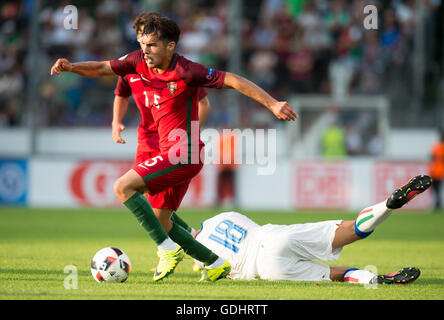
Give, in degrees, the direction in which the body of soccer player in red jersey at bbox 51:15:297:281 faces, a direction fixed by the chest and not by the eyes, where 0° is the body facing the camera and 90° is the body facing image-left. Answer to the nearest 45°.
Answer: approximately 45°

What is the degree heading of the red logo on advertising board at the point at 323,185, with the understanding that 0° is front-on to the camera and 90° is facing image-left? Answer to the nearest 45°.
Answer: approximately 0°

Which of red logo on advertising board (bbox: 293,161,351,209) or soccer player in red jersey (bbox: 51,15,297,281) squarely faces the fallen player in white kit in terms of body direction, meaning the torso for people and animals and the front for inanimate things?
the red logo on advertising board

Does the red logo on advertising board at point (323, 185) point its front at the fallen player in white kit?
yes

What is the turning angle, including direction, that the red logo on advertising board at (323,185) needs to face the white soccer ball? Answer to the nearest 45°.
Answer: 0° — it already faces it

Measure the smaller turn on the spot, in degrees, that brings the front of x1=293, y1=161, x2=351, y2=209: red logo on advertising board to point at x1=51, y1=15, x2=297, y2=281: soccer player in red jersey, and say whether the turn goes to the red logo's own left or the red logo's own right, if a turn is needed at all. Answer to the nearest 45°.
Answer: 0° — it already faces them
